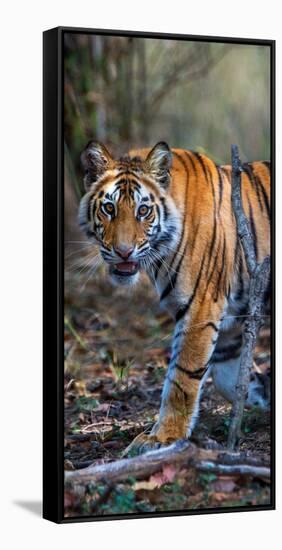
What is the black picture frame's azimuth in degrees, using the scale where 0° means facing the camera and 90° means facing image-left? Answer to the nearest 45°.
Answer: approximately 315°
